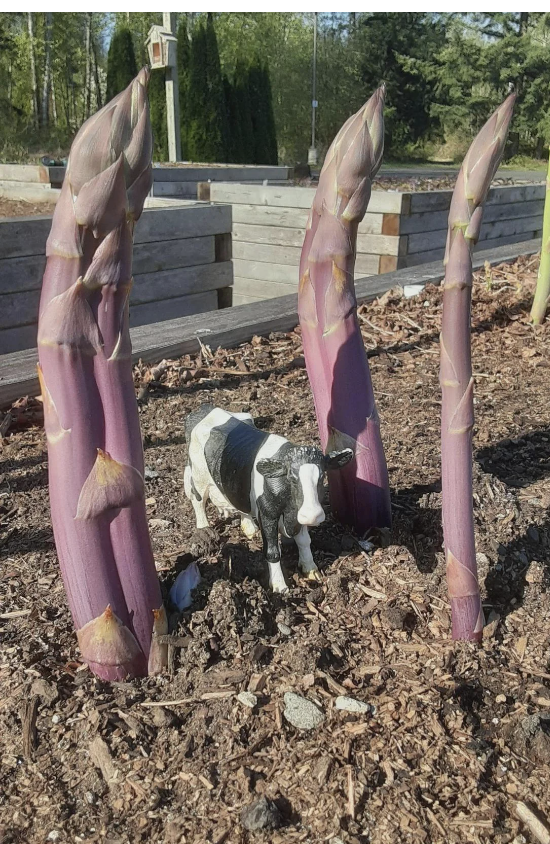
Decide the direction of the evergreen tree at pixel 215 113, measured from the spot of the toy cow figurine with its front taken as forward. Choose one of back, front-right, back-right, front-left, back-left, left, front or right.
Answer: back-left

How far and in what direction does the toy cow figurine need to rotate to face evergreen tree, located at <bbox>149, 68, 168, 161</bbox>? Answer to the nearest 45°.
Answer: approximately 135° to its left

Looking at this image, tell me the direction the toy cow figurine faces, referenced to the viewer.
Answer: facing the viewer and to the right of the viewer

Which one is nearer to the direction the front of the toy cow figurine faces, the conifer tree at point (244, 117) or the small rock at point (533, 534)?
the small rock

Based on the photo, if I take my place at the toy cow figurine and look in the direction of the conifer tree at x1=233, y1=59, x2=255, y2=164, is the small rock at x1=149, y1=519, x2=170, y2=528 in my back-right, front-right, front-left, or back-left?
front-left

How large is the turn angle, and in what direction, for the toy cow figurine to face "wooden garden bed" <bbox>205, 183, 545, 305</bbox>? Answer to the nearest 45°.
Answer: approximately 135° to its left

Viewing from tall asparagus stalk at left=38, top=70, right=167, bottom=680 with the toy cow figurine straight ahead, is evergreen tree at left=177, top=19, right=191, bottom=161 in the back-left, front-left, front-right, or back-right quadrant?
front-left

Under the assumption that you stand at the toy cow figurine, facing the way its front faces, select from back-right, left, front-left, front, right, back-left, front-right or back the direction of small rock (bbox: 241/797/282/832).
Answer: front-right

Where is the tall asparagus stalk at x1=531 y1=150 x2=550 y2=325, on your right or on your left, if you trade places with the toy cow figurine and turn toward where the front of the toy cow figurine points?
on your left

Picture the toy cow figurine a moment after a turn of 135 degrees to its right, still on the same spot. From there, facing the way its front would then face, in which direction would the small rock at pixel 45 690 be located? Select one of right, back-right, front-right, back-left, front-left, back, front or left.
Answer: front-left

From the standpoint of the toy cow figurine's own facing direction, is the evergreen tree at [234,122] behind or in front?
behind

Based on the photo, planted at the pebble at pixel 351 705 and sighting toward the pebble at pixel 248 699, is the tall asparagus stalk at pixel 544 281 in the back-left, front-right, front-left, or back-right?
back-right

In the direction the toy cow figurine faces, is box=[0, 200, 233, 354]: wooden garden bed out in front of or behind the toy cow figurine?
behind
